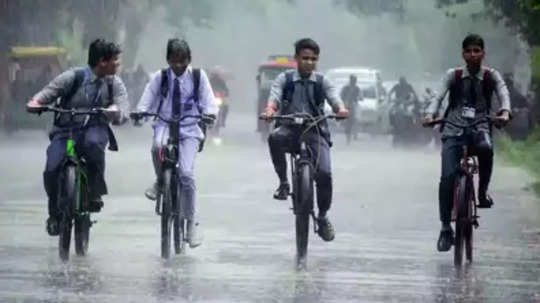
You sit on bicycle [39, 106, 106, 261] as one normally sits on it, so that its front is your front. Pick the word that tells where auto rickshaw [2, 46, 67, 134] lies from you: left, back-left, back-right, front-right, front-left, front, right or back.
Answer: back

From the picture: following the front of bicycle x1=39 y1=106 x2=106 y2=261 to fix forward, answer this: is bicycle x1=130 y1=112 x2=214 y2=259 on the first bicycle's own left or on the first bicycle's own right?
on the first bicycle's own left

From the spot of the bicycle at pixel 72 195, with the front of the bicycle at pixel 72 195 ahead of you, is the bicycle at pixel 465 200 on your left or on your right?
on your left

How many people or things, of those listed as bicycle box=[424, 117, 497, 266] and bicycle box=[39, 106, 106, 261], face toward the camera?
2

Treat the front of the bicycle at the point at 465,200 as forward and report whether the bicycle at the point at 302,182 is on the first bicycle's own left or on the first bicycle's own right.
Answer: on the first bicycle's own right

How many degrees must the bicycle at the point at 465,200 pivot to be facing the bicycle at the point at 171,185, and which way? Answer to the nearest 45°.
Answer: approximately 90° to its right

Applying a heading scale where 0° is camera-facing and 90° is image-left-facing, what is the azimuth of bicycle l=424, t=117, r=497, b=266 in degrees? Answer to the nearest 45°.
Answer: approximately 0°
